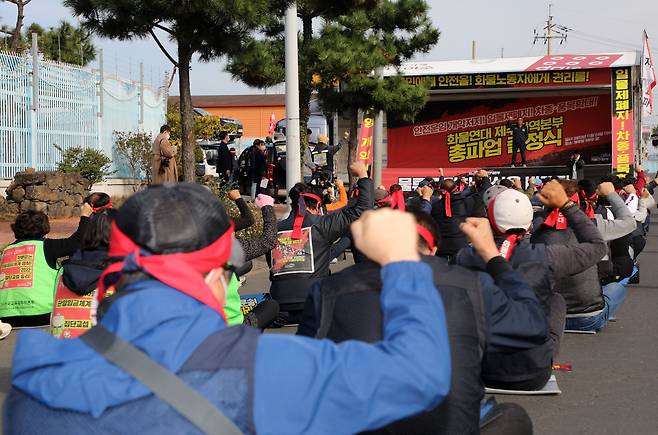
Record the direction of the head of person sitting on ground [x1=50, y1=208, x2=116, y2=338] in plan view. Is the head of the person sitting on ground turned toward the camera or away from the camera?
away from the camera

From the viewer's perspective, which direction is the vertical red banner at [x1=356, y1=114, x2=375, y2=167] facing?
toward the camera

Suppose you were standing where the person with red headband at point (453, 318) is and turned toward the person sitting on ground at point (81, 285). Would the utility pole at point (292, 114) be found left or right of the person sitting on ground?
right

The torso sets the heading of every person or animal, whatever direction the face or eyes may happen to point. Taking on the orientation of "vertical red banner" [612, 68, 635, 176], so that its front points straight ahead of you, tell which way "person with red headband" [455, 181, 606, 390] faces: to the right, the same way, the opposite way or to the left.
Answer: the opposite way

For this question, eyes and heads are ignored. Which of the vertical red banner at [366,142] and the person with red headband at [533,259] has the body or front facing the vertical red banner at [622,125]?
the person with red headband

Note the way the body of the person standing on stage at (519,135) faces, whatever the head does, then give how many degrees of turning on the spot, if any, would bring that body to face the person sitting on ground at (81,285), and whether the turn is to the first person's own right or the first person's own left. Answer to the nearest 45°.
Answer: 0° — they already face them

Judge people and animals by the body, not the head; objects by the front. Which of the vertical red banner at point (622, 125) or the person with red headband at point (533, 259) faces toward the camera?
the vertical red banner

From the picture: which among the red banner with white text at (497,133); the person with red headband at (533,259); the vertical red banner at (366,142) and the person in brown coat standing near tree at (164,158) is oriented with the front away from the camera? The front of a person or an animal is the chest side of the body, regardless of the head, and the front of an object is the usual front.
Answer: the person with red headband

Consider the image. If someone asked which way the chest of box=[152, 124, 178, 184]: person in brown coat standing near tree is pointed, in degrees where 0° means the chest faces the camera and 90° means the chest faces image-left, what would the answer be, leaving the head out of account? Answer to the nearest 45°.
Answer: approximately 270°

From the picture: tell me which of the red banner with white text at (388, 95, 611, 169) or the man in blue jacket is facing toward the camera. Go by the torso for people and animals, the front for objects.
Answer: the red banner with white text

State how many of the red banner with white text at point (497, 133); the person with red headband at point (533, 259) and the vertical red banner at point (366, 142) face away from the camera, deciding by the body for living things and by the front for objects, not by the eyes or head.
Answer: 1

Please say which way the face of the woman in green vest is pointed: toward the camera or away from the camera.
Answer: away from the camera

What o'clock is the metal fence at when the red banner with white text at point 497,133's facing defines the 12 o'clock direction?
The metal fence is roughly at 1 o'clock from the red banner with white text.

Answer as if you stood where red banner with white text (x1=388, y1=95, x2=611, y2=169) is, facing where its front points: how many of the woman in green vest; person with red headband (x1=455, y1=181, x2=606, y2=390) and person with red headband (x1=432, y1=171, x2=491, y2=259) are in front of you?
3

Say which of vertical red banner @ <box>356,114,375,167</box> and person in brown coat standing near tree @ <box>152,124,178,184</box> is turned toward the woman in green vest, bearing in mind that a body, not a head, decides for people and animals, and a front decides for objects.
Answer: the vertical red banner
